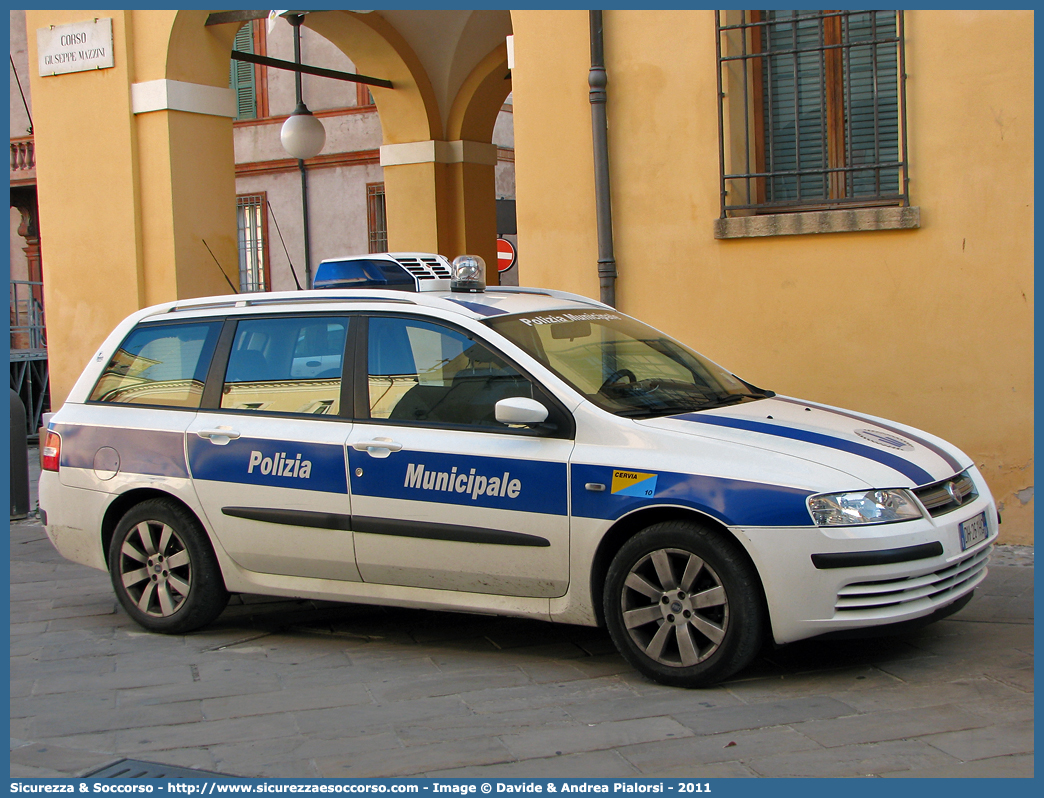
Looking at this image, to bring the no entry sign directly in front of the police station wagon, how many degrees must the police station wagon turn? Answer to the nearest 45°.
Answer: approximately 135° to its left

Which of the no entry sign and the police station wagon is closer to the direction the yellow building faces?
the police station wagon

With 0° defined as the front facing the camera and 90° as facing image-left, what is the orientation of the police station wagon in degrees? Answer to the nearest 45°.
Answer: approximately 315°

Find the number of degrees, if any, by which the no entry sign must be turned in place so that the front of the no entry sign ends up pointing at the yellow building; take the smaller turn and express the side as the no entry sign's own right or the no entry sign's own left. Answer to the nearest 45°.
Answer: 0° — it already faces it

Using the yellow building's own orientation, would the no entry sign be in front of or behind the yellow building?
behind

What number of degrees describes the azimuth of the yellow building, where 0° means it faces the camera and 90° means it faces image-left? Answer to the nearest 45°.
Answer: approximately 0°

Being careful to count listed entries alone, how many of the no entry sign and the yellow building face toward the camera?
2
